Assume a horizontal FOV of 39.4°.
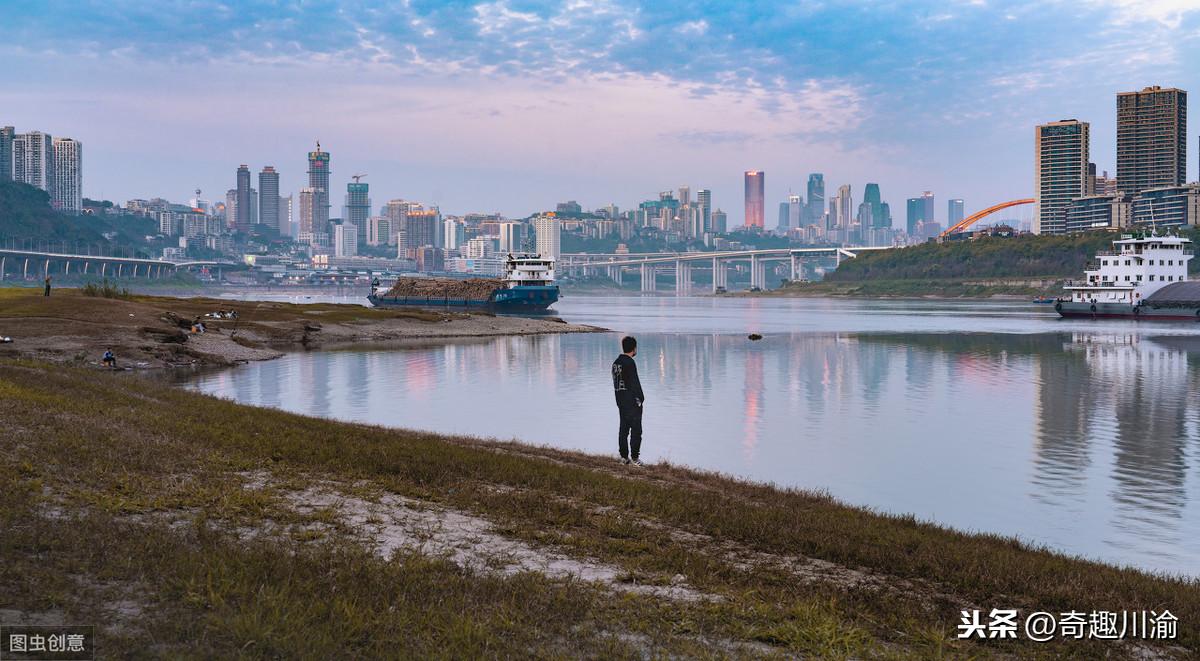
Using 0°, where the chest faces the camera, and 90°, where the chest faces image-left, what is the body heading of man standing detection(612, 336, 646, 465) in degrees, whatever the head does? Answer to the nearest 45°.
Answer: approximately 225°
